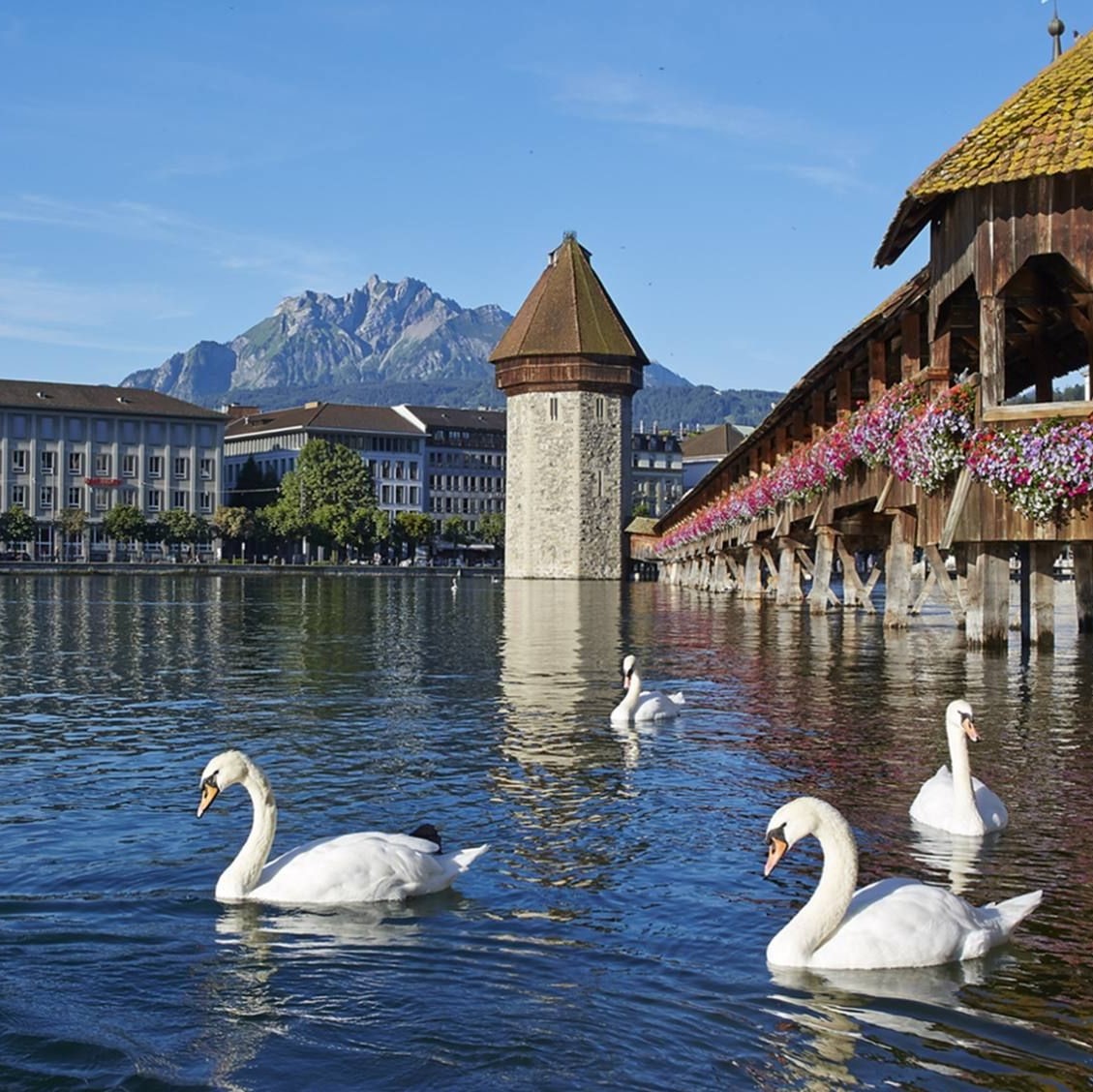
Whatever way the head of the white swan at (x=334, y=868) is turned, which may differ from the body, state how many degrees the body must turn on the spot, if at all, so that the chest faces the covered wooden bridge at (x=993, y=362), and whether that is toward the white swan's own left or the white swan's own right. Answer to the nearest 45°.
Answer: approximately 135° to the white swan's own right

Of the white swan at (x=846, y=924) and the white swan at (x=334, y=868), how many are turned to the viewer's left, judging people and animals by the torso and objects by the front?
2

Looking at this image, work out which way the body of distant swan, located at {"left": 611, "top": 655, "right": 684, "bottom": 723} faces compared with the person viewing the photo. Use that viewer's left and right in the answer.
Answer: facing the viewer and to the left of the viewer

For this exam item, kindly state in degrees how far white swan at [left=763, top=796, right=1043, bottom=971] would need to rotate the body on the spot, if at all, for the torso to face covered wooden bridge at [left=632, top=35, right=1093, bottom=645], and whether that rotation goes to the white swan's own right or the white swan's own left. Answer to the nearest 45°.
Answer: approximately 90° to the white swan's own right

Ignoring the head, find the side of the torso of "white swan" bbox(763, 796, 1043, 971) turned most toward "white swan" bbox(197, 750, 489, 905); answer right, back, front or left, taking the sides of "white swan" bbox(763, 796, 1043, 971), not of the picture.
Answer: front

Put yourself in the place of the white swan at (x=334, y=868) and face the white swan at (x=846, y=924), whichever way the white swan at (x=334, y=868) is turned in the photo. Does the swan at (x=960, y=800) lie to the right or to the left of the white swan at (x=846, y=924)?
left

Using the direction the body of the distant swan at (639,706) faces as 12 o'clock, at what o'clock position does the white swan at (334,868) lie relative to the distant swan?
The white swan is roughly at 11 o'clock from the distant swan.

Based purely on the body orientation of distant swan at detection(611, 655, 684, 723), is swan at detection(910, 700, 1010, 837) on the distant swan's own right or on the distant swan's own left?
on the distant swan's own left

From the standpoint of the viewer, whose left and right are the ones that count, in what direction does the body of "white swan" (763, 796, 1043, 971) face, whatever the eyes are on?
facing to the left of the viewer

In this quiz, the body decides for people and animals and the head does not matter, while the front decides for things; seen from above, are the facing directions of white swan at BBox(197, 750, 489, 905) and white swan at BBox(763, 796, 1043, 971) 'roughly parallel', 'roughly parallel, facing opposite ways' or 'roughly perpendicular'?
roughly parallel

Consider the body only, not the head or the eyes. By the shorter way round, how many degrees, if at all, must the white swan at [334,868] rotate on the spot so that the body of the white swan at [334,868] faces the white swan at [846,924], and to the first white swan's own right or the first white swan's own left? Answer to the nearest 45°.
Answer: approximately 135° to the first white swan's own left

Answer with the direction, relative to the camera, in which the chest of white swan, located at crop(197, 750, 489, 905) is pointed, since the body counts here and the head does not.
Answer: to the viewer's left

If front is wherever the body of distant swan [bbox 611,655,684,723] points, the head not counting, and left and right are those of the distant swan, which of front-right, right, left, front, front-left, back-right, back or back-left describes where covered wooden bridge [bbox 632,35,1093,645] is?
back
